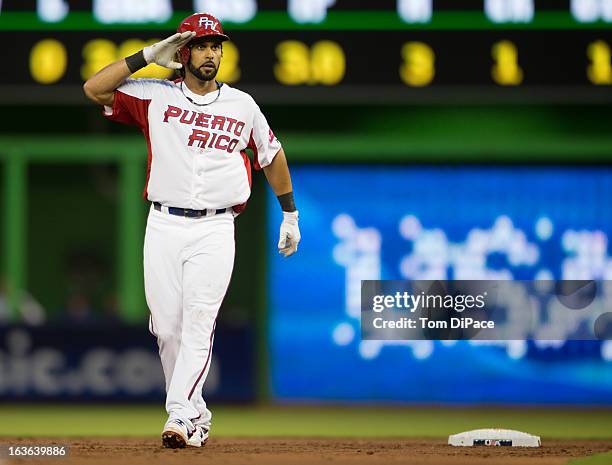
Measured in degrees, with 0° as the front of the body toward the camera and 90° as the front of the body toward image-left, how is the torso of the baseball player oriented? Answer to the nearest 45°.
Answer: approximately 0°

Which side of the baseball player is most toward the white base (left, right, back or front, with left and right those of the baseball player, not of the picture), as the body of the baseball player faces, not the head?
left

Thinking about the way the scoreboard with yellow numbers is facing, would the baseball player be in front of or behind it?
in front

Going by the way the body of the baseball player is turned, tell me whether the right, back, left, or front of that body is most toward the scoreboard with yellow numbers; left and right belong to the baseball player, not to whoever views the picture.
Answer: back

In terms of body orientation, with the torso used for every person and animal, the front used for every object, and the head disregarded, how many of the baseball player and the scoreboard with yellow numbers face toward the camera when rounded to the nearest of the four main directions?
2

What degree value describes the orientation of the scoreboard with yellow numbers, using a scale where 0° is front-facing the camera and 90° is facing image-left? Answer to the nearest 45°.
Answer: approximately 0°

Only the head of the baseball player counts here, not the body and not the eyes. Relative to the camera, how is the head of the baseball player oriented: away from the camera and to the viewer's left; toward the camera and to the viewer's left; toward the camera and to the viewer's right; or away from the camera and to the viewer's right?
toward the camera and to the viewer's right
